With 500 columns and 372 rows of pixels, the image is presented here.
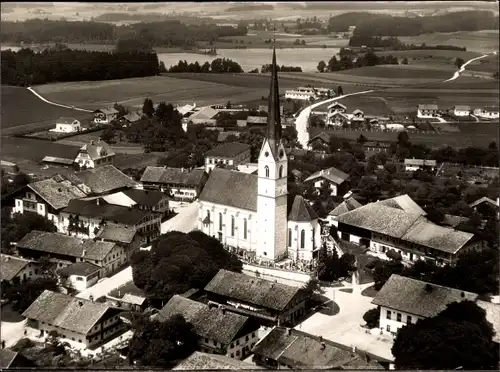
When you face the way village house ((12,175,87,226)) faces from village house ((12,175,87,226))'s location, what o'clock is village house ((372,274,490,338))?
village house ((372,274,490,338)) is roughly at 9 o'clock from village house ((12,175,87,226)).

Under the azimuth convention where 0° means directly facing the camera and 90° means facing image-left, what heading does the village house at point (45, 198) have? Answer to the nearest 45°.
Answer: approximately 45°

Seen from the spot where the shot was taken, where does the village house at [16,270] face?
facing the viewer and to the right of the viewer

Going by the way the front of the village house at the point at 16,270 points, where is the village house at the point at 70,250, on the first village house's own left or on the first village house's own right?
on the first village house's own left

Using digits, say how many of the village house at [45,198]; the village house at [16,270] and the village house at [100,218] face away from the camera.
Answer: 0

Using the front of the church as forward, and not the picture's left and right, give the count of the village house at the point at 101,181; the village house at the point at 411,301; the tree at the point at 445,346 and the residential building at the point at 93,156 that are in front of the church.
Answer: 2

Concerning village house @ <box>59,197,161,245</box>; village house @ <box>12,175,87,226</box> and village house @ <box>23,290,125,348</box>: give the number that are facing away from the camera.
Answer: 0

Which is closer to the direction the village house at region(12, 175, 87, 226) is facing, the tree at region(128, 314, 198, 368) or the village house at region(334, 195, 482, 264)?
the tree

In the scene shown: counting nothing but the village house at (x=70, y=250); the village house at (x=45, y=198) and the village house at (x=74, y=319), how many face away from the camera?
0

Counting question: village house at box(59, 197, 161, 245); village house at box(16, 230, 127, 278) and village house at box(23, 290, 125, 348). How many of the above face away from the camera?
0
